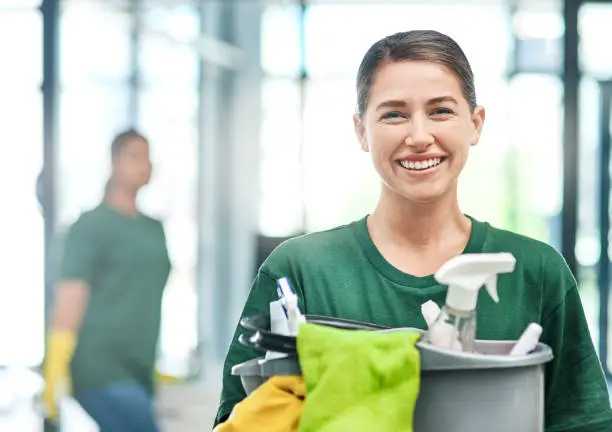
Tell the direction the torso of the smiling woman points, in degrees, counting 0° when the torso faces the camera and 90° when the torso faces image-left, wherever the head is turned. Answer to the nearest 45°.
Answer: approximately 0°

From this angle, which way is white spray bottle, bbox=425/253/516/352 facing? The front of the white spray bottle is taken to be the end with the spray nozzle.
to the viewer's right
